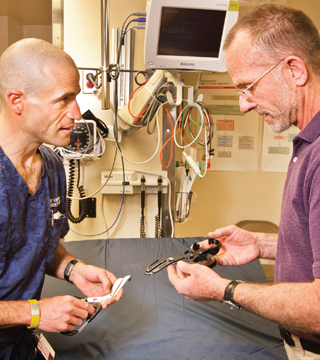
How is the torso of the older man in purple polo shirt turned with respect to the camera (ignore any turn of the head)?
to the viewer's left

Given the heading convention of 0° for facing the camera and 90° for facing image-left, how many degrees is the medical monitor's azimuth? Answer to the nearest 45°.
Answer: approximately 0°

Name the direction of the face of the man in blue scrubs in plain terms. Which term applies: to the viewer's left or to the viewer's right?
to the viewer's right

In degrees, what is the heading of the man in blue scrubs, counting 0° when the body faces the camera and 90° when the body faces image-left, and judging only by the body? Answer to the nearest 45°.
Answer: approximately 315°

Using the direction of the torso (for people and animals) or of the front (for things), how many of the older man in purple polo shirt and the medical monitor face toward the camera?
1

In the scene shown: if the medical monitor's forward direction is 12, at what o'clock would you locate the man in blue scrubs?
The man in blue scrubs is roughly at 1 o'clock from the medical monitor.

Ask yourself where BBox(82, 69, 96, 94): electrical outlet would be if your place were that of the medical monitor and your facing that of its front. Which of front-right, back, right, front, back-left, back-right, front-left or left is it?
back-right

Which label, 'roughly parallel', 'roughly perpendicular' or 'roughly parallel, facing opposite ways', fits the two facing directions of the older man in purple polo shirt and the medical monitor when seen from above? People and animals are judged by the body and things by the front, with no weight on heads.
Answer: roughly perpendicular

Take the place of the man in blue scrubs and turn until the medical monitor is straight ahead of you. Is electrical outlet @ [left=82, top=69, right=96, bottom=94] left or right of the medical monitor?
left

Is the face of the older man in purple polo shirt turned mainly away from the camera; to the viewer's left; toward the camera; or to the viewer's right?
to the viewer's left
